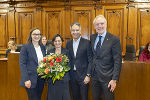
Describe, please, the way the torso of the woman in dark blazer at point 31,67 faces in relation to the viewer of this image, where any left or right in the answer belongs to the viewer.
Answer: facing the viewer and to the right of the viewer

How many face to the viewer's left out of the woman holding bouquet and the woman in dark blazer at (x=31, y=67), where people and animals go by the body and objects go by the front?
0

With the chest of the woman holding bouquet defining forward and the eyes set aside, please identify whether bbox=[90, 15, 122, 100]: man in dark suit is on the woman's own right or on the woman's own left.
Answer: on the woman's own left

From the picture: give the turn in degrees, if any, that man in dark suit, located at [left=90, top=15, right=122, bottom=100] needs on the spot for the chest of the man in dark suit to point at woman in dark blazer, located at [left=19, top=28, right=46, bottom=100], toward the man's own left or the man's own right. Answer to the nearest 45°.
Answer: approximately 45° to the man's own right

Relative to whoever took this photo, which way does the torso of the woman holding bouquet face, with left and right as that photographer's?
facing the viewer

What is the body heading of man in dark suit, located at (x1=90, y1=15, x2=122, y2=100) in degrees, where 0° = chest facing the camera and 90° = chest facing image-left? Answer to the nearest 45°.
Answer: approximately 45°

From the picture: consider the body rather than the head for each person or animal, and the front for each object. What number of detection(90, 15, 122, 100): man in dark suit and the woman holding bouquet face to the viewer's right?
0

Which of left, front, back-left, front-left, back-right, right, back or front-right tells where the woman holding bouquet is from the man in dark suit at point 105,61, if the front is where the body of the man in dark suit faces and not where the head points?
front-right
